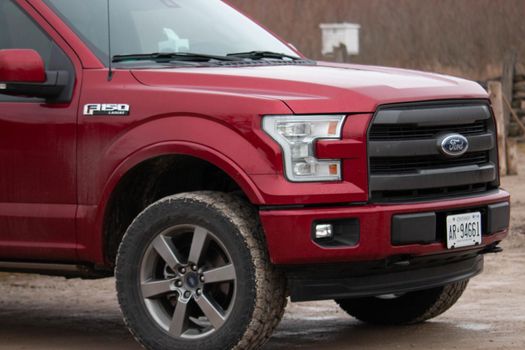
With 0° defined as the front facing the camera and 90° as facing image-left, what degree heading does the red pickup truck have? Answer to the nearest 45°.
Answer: approximately 315°
